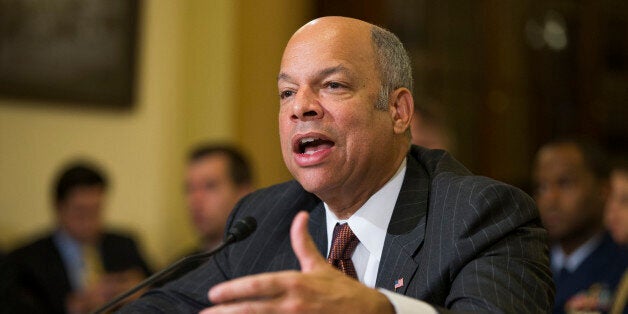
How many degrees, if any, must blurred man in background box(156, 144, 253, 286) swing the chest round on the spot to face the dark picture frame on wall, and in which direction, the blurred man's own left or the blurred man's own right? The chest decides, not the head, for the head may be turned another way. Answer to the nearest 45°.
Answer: approximately 90° to the blurred man's own right

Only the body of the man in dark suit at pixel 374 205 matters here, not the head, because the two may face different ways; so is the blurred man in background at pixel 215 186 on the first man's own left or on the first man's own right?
on the first man's own right

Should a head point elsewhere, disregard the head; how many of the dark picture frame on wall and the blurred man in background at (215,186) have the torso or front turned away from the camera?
0

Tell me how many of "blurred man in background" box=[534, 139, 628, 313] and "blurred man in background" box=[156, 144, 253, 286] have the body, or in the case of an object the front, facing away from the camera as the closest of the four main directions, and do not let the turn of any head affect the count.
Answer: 0

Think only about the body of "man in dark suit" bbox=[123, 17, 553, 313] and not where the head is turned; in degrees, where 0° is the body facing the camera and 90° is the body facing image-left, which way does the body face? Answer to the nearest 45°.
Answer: approximately 45°

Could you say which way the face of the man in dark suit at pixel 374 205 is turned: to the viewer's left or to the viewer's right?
to the viewer's left

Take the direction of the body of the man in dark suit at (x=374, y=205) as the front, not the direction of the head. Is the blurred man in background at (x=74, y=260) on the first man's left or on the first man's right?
on the first man's right

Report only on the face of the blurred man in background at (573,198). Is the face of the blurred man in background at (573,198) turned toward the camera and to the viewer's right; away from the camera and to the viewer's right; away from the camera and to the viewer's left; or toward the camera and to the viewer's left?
toward the camera and to the viewer's left

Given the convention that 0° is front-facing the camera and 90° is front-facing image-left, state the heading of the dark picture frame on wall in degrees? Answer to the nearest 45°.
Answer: approximately 0°

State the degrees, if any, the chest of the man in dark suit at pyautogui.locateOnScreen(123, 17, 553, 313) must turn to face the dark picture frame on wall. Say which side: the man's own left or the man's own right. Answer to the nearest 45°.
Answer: approximately 90° to the man's own right

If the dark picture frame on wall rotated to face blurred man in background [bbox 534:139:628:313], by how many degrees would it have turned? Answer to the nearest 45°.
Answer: approximately 45° to its left

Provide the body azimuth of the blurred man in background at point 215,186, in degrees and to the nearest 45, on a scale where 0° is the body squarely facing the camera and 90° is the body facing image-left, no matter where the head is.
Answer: approximately 45°

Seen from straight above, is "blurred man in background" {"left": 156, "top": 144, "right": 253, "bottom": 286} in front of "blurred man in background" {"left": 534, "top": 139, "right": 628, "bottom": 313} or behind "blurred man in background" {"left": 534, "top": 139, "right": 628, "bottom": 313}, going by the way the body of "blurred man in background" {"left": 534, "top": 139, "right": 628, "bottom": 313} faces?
in front
